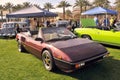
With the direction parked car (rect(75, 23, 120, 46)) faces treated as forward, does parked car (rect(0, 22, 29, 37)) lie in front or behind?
behind

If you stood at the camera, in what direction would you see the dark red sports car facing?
facing the viewer and to the right of the viewer

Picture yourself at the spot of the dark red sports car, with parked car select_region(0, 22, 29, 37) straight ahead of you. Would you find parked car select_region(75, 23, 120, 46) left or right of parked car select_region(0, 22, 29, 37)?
right

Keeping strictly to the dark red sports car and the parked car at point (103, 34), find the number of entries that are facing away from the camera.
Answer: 0

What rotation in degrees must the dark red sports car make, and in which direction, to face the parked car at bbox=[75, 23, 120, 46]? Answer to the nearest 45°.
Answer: approximately 90° to its left
